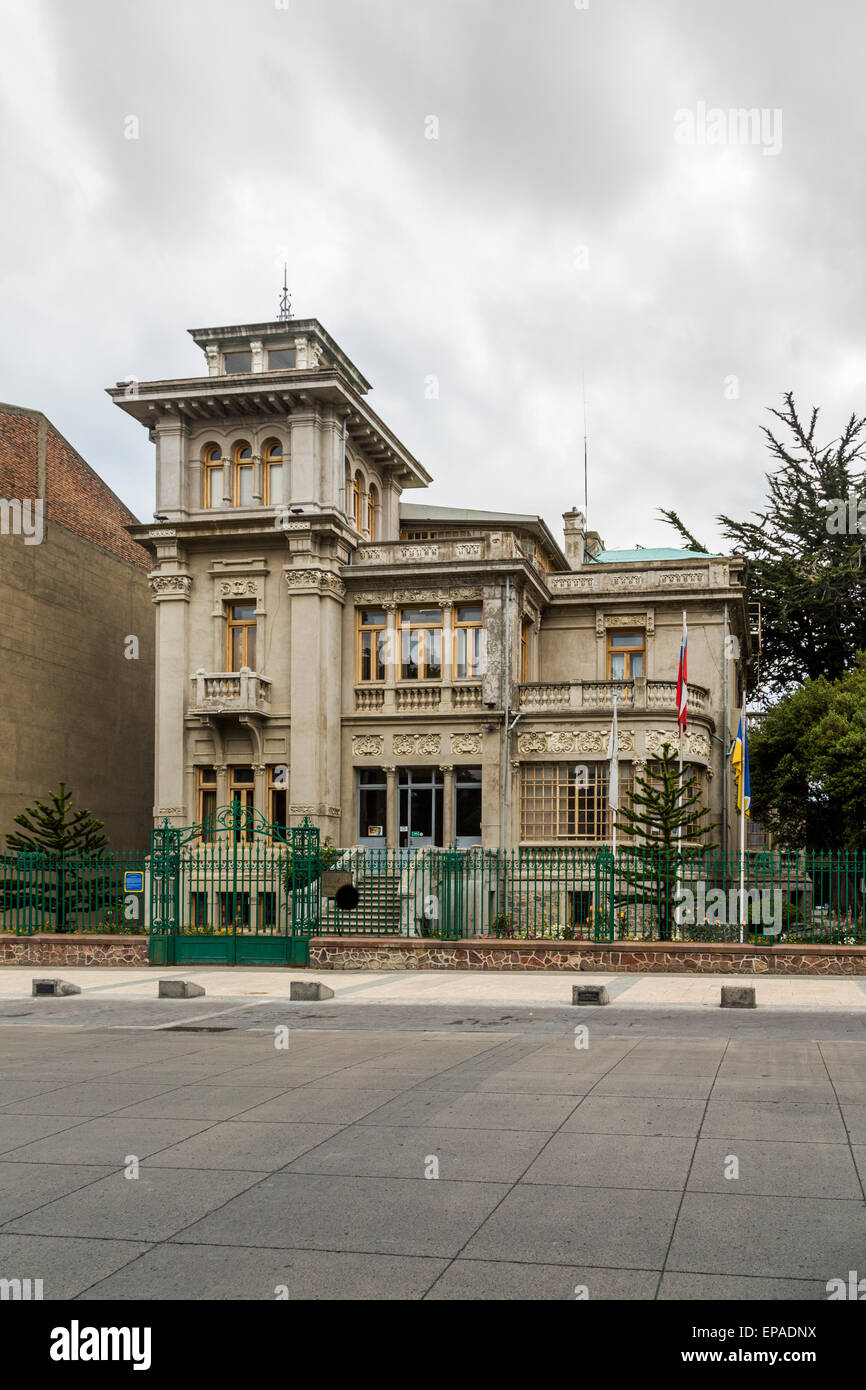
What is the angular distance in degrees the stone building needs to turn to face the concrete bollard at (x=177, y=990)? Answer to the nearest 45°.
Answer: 0° — it already faces it

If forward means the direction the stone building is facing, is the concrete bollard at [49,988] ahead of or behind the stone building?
ahead

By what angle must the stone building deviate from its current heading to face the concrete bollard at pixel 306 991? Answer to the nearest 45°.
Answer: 0° — it already faces it

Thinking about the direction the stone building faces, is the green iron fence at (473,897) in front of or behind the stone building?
in front

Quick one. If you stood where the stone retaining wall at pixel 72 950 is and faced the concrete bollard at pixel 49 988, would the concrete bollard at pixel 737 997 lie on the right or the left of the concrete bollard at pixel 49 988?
left

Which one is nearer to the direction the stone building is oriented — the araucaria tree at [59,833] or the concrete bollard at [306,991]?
the concrete bollard

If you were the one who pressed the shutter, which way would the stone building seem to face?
facing the viewer

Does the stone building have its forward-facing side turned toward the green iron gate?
yes
